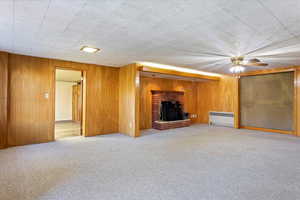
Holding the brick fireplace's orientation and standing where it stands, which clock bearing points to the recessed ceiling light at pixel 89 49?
The recessed ceiling light is roughly at 2 o'clock from the brick fireplace.

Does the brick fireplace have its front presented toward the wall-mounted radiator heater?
no

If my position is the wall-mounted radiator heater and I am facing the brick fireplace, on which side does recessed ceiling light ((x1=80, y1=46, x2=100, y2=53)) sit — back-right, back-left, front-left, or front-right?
front-left

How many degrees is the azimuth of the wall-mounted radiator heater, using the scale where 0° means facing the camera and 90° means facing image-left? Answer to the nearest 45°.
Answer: approximately 45°

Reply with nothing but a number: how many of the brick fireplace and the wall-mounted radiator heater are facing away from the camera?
0

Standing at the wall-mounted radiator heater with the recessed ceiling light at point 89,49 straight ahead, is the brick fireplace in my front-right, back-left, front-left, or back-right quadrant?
front-right

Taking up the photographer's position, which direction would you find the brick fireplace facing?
facing the viewer and to the right of the viewer

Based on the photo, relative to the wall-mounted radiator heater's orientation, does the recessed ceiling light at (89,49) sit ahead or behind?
ahead
